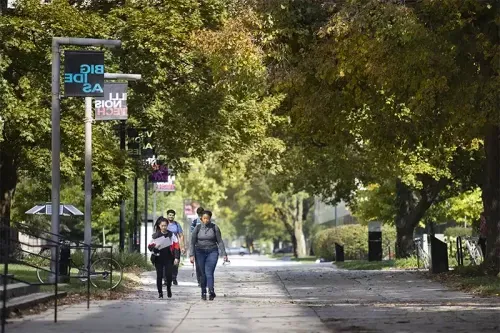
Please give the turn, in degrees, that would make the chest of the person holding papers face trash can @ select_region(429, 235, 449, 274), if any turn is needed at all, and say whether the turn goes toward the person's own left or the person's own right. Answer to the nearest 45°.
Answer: approximately 135° to the person's own left

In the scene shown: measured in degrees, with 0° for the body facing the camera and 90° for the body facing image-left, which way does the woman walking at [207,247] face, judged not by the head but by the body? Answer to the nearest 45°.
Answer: approximately 0°
